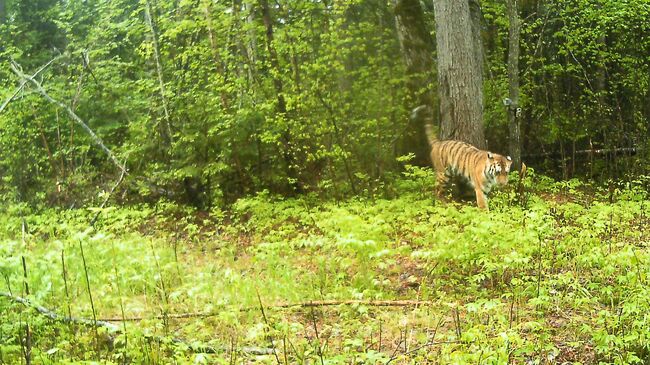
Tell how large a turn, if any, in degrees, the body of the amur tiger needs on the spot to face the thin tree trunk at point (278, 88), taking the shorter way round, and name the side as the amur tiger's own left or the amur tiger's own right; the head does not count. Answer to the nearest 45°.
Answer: approximately 180°

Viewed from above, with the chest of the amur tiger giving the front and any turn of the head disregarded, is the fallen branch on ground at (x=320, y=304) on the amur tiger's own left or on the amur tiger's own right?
on the amur tiger's own right

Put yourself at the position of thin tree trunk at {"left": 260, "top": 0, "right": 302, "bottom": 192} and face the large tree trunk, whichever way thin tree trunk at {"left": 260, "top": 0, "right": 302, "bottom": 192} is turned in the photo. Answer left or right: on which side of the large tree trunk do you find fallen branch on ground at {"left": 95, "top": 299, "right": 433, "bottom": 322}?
right

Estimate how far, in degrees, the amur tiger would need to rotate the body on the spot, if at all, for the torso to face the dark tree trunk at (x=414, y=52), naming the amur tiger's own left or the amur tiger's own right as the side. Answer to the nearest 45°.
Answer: approximately 135° to the amur tiger's own left

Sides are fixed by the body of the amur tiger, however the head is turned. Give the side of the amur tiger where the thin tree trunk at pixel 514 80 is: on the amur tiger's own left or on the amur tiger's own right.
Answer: on the amur tiger's own left

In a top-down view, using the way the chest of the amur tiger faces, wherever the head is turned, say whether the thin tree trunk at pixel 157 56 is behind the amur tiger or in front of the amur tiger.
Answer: behind

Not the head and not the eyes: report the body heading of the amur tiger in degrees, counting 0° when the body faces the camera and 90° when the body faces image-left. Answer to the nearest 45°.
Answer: approximately 315°
